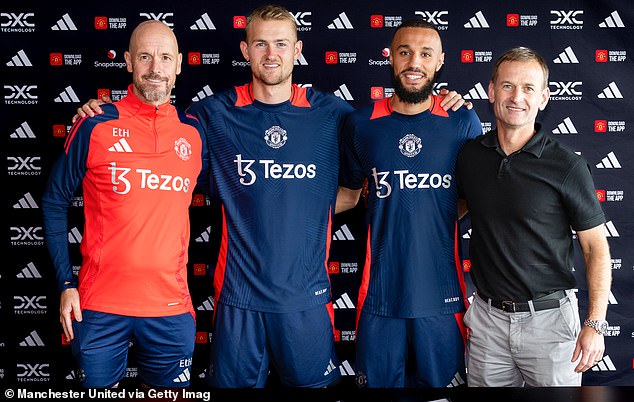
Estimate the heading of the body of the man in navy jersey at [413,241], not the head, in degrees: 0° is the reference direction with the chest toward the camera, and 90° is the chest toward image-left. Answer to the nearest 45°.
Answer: approximately 0°

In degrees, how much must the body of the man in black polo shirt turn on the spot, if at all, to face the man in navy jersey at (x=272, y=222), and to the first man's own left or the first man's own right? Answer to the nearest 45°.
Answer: approximately 45° to the first man's own right

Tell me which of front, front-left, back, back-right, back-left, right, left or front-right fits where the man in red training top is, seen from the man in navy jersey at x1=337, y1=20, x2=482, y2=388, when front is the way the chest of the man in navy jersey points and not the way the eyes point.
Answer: right

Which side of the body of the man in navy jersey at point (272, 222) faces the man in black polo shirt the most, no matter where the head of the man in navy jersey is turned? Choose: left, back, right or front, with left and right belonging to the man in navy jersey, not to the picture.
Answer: left

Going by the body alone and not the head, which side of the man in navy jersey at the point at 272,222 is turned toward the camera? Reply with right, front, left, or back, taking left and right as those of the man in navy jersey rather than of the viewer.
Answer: front
